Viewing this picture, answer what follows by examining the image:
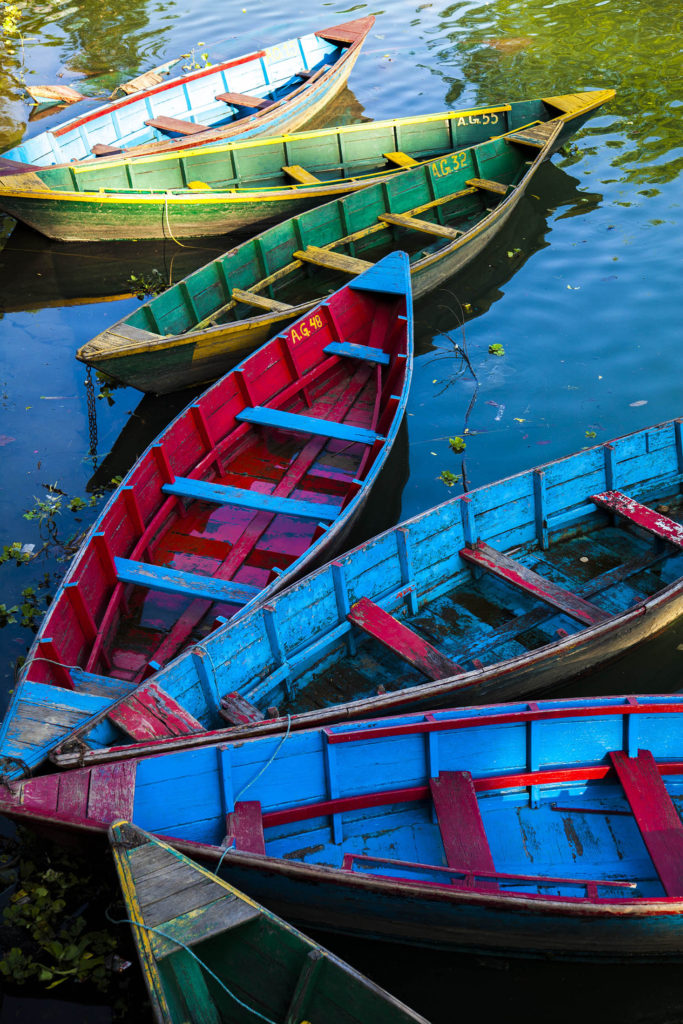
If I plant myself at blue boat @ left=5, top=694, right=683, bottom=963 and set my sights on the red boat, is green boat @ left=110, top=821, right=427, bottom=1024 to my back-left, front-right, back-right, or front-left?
back-left

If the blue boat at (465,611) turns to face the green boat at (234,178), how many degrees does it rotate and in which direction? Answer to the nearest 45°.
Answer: approximately 135° to its right

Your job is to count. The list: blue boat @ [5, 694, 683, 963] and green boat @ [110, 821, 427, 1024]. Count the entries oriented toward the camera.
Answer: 0

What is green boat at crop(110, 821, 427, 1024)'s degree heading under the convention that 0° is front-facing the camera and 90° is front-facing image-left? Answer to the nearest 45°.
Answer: approximately 135°

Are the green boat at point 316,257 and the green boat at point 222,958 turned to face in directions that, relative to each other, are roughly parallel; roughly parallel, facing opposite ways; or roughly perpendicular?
roughly perpendicular

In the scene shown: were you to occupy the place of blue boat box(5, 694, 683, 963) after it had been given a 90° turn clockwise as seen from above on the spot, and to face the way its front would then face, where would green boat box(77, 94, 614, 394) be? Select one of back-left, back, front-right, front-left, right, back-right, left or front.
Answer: front

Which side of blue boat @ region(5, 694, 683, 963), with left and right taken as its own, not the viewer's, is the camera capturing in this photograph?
left
